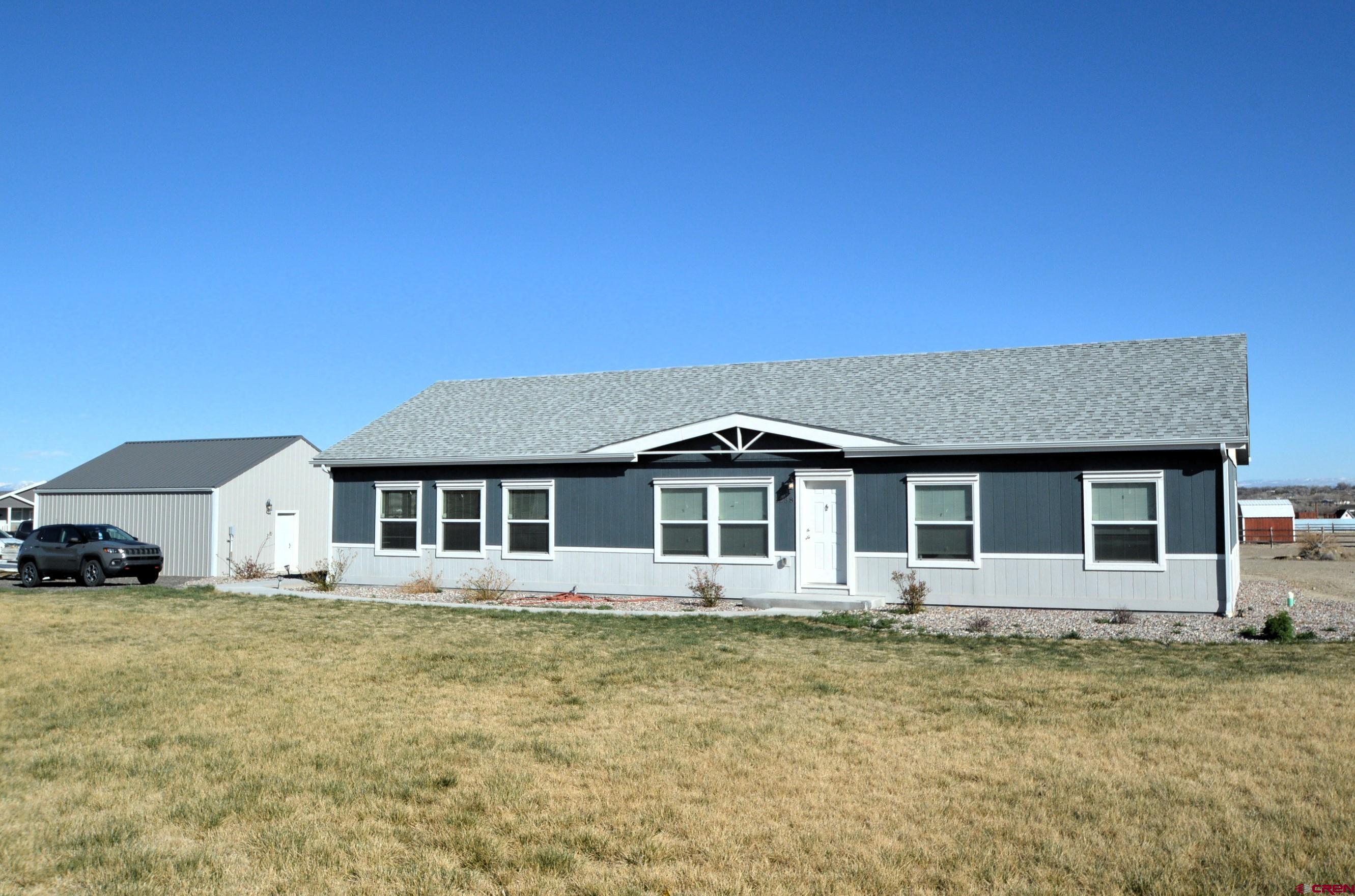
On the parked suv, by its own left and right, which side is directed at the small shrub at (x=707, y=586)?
front

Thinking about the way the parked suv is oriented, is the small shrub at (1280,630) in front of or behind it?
in front

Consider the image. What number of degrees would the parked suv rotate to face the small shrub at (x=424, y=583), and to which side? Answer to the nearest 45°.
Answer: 0° — it already faces it

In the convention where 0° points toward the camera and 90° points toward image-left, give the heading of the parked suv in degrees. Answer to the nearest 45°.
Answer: approximately 315°

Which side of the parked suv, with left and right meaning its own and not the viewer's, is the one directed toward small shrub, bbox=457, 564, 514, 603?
front

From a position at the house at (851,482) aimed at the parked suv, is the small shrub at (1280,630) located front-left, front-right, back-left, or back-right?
back-left

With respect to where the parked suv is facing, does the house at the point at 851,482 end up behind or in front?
in front

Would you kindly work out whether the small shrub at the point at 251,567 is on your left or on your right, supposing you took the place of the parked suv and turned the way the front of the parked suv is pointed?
on your left
